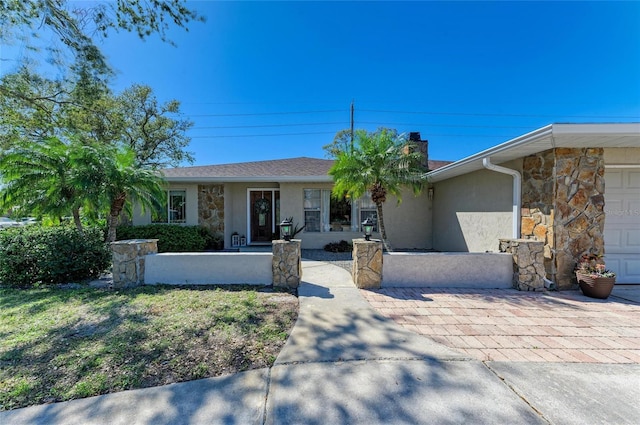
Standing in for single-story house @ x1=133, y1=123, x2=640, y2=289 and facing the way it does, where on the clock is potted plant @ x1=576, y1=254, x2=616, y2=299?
The potted plant is roughly at 11 o'clock from the single-story house.

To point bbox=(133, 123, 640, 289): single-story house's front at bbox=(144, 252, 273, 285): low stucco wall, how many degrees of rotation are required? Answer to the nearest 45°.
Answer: approximately 45° to its right

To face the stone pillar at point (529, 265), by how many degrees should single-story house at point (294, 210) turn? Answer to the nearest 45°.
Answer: approximately 45° to its left

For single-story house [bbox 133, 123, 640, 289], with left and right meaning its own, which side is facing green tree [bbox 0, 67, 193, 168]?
right

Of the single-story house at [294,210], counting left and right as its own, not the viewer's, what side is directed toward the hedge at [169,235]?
right

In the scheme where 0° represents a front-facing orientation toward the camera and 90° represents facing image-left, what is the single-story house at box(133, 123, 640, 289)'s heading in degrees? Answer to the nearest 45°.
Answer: approximately 0°

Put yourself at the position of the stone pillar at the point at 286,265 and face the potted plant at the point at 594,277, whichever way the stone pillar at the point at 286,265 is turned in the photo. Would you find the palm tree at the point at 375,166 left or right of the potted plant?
left

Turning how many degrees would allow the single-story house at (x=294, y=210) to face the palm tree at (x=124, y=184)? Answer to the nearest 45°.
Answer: approximately 45° to its right

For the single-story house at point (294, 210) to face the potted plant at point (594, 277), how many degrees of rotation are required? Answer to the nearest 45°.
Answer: approximately 45° to its left
